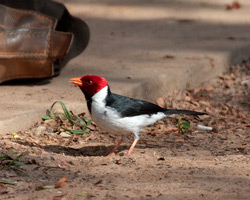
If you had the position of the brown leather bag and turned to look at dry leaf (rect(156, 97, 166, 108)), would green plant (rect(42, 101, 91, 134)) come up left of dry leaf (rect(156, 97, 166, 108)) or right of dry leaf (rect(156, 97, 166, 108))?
right

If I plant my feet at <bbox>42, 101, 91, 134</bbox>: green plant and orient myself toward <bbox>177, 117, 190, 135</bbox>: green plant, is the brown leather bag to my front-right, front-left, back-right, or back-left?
back-left

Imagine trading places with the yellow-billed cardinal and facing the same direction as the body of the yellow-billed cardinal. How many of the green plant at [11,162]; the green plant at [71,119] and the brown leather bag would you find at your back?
0

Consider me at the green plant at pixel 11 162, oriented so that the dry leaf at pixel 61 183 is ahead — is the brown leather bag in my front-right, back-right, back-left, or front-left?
back-left

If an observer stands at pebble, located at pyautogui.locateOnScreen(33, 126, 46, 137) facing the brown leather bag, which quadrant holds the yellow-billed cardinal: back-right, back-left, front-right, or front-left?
back-right

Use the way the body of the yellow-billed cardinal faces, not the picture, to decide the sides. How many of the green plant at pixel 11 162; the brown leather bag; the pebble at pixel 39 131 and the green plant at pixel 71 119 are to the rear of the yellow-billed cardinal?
0

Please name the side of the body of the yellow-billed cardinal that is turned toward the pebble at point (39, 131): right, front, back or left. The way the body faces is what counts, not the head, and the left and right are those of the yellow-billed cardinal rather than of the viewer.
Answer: front

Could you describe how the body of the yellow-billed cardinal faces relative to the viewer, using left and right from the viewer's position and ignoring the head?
facing to the left of the viewer

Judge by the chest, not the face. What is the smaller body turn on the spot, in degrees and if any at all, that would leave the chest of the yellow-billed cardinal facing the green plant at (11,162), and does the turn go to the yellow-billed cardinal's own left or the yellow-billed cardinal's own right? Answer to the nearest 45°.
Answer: approximately 45° to the yellow-billed cardinal's own left

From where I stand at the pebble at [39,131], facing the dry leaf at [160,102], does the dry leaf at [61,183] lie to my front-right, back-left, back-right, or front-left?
back-right

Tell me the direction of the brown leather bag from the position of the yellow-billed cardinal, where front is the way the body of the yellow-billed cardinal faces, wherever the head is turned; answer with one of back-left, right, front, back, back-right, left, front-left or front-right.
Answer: front-right

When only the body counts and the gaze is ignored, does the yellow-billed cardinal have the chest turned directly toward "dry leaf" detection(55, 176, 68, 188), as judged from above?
no

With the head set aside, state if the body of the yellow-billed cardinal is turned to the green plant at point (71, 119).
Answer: no

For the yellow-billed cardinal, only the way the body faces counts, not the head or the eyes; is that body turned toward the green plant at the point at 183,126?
no
